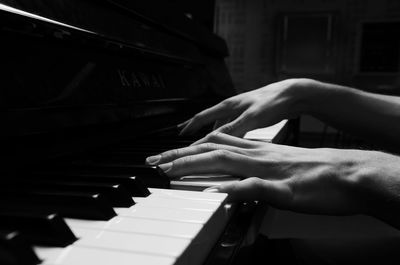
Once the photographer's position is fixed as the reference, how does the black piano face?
facing the viewer and to the right of the viewer
